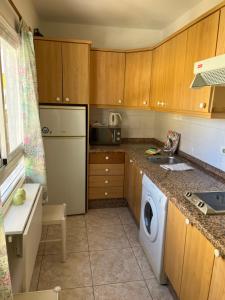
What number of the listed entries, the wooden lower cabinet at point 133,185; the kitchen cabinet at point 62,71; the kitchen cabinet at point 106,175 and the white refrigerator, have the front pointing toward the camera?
3

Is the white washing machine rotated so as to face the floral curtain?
yes

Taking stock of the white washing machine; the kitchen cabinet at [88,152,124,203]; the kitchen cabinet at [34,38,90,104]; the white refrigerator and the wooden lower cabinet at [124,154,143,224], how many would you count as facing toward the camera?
3

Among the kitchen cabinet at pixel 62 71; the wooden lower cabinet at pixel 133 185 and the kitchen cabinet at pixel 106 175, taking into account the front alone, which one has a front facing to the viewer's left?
the wooden lower cabinet

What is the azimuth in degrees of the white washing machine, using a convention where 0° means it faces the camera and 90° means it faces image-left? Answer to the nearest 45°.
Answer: approximately 90°

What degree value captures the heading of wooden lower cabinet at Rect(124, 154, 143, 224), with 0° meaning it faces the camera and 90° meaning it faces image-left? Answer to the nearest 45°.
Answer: approximately 90°

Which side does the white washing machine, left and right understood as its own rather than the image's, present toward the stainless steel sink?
right

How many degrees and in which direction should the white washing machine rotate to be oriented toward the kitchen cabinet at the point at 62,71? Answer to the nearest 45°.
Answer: approximately 45° to its right

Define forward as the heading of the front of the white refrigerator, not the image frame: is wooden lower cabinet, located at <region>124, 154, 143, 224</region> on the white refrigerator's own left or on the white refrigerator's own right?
on the white refrigerator's own left

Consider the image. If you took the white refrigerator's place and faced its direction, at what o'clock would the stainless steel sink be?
The stainless steel sink is roughly at 10 o'clock from the white refrigerator.
